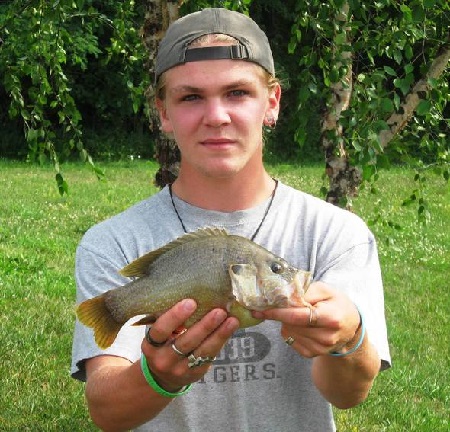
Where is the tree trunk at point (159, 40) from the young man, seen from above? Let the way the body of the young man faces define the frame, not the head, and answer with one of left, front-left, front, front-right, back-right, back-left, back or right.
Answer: back

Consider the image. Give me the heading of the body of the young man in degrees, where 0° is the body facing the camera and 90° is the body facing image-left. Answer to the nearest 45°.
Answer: approximately 0°

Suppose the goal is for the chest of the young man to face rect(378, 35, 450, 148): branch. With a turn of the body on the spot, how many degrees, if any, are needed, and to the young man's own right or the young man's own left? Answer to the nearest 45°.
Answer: approximately 180°

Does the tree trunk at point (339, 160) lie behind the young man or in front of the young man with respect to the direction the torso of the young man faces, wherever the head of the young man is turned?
behind

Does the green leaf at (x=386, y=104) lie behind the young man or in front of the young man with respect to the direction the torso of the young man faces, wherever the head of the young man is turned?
behind

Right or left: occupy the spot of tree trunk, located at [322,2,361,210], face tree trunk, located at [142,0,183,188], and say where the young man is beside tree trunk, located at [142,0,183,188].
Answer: left
